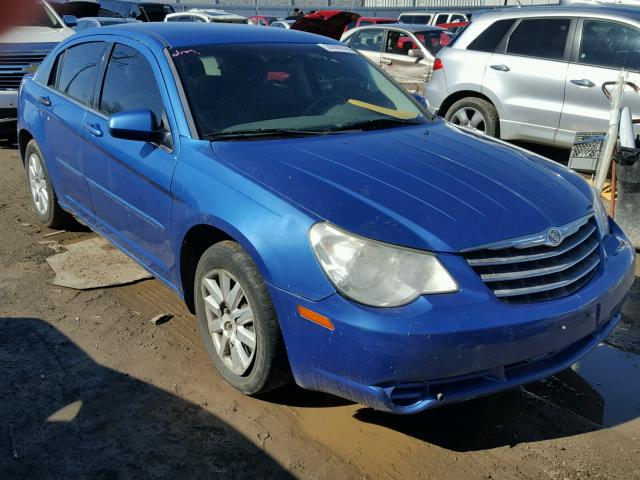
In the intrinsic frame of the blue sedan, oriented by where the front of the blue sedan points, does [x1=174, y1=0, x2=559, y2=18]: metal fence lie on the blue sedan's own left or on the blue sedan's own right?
on the blue sedan's own left

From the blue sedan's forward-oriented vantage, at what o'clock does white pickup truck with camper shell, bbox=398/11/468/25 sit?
The white pickup truck with camper shell is roughly at 8 o'clock from the blue sedan.

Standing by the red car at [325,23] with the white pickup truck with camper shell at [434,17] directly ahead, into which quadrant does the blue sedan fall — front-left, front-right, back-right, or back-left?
back-right

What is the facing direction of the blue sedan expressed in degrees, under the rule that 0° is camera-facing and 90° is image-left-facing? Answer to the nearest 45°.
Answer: approximately 315°

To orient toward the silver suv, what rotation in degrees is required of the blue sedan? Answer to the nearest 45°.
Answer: approximately 90° to its left

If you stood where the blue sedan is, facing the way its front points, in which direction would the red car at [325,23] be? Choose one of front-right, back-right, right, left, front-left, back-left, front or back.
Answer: back-left
